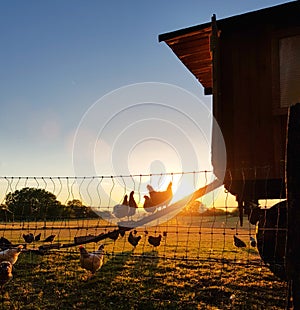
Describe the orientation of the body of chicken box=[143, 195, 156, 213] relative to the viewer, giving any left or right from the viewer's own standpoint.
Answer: facing to the left of the viewer

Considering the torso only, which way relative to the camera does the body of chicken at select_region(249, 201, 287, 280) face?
to the viewer's left

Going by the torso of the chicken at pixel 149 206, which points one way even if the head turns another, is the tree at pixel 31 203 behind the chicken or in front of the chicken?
in front

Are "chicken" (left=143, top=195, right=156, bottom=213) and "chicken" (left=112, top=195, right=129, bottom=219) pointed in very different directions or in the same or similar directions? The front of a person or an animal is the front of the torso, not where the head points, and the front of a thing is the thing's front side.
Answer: very different directions

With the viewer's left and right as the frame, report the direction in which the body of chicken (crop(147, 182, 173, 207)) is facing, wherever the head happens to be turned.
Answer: facing to the right of the viewer
